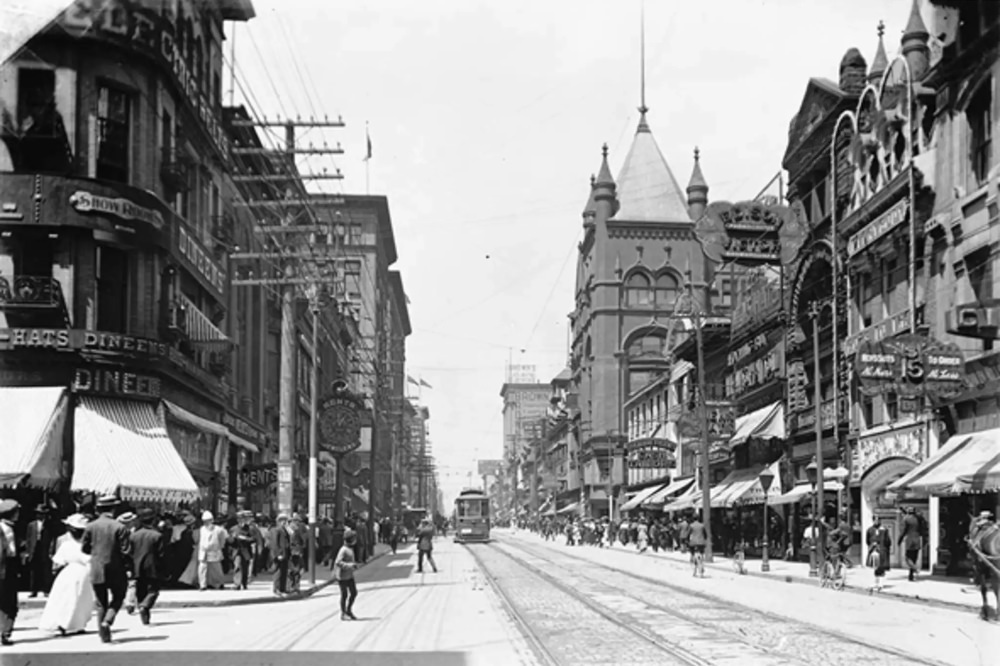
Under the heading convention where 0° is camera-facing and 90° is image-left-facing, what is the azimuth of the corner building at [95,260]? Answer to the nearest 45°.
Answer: approximately 315°

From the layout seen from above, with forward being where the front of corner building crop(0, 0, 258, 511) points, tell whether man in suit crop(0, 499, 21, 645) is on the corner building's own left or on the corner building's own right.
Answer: on the corner building's own right

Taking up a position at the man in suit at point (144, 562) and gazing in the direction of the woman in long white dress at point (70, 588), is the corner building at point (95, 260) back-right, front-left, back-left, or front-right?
back-right

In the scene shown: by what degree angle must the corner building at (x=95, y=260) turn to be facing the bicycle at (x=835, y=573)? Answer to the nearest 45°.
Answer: approximately 45° to its left

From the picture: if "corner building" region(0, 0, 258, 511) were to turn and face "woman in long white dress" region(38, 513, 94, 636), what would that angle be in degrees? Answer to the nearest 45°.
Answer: approximately 45° to its right
